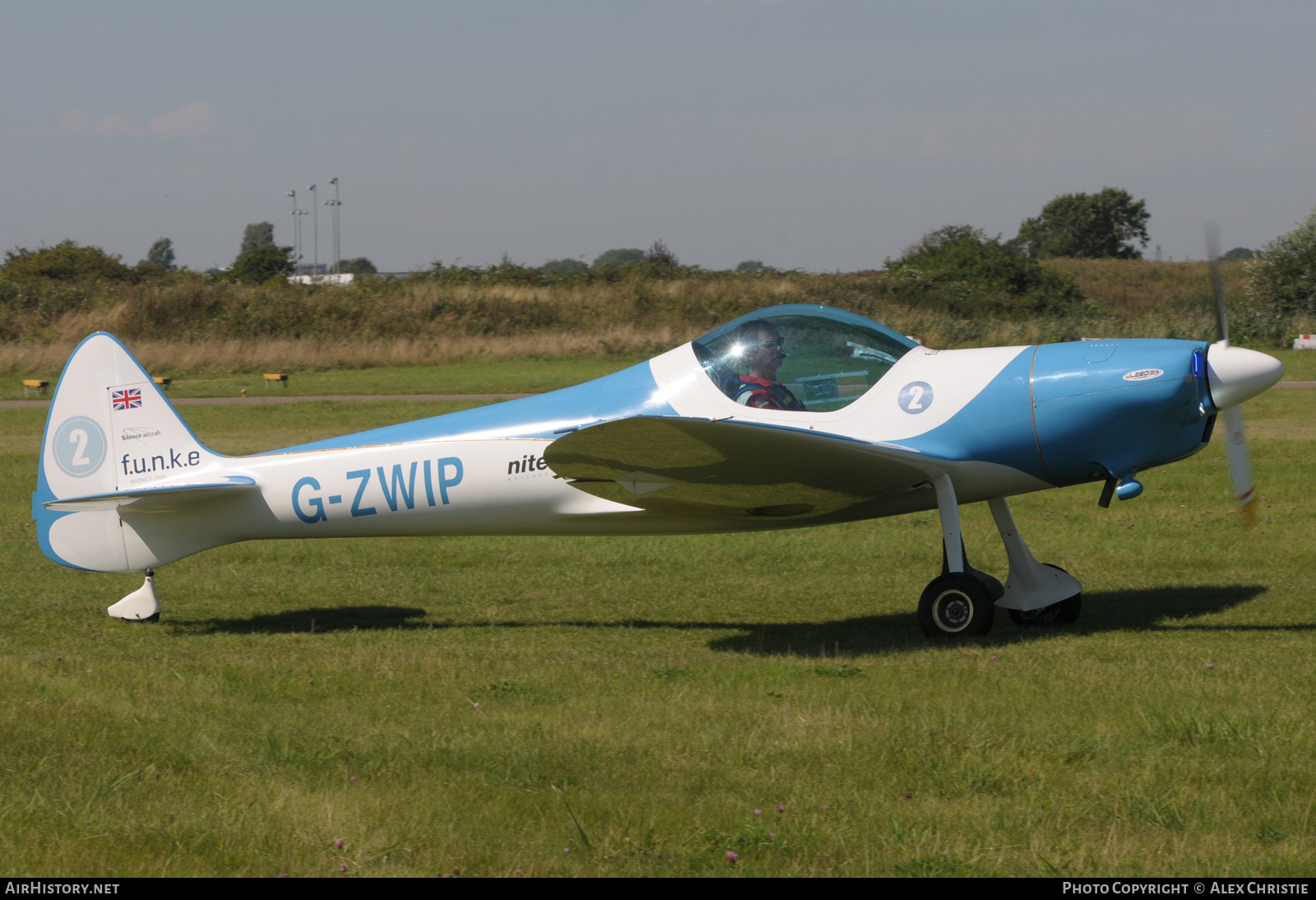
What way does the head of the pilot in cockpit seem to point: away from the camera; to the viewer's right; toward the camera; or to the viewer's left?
to the viewer's right

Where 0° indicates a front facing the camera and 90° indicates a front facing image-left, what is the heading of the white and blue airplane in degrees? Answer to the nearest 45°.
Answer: approximately 270°
